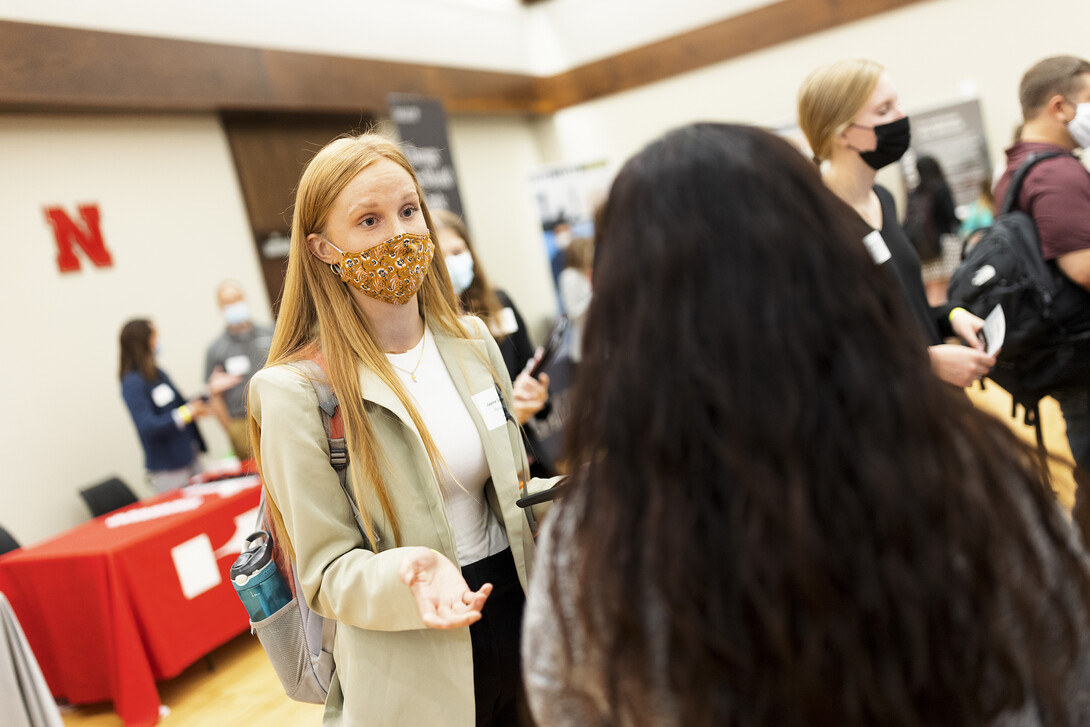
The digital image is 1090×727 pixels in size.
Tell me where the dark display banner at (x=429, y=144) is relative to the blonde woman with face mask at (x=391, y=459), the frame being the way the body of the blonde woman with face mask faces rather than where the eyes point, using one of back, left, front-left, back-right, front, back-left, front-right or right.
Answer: back-left

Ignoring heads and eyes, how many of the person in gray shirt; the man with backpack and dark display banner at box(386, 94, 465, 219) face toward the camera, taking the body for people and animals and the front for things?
2

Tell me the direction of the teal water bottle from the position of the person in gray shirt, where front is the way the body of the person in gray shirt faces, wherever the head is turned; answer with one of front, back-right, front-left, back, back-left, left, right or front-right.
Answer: front

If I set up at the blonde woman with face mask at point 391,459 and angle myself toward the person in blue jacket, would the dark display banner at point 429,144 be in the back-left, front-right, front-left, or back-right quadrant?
front-right

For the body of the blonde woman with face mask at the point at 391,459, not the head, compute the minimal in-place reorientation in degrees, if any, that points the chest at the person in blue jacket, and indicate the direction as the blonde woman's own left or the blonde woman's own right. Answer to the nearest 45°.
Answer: approximately 135° to the blonde woman's own left

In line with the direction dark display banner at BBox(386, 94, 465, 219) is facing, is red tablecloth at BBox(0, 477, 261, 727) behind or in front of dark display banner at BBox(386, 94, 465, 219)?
in front

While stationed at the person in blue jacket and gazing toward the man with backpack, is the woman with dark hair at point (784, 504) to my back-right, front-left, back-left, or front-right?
front-right

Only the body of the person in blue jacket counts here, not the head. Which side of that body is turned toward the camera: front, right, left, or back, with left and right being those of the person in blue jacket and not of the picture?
right

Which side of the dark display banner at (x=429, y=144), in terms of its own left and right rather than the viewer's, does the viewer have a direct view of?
front

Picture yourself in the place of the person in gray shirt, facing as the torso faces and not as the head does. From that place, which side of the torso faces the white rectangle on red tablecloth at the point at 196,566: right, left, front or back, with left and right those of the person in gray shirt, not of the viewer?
front

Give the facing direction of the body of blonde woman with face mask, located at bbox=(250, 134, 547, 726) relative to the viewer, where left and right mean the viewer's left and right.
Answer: facing the viewer and to the right of the viewer

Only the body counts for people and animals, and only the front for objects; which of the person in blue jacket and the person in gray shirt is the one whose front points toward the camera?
the person in gray shirt

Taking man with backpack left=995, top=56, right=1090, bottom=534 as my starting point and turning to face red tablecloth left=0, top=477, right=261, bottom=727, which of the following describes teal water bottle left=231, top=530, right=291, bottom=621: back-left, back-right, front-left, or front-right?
front-left

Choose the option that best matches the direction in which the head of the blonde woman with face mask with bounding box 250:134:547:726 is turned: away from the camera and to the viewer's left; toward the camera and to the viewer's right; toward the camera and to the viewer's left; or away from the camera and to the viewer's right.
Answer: toward the camera and to the viewer's right

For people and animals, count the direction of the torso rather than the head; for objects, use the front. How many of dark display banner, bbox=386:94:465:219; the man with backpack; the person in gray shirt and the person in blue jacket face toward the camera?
2

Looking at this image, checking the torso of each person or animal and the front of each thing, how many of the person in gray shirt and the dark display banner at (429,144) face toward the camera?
2
